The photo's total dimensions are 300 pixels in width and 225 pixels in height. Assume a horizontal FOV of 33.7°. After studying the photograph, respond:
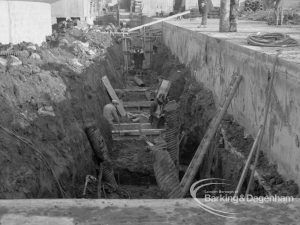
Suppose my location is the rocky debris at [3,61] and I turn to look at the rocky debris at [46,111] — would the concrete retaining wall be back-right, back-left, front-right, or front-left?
front-left

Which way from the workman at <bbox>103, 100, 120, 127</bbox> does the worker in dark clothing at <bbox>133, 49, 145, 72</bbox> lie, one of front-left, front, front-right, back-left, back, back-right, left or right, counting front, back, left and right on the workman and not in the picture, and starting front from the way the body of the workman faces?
left

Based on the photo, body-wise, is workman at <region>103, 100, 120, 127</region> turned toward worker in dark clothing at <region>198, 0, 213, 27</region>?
no

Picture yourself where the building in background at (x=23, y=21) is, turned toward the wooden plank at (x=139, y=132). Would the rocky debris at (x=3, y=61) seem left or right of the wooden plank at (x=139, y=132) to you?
right

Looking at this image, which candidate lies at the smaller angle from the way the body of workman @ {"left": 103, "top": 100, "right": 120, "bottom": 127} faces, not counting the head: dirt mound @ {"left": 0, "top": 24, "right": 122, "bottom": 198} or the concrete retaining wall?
the concrete retaining wall

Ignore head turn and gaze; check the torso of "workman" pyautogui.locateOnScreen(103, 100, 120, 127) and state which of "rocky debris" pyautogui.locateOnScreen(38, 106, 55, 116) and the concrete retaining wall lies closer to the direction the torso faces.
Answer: the concrete retaining wall

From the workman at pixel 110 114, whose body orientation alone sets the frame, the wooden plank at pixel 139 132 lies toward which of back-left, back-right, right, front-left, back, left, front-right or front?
front-right

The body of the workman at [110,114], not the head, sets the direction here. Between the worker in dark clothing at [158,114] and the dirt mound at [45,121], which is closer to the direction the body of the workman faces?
the worker in dark clothing

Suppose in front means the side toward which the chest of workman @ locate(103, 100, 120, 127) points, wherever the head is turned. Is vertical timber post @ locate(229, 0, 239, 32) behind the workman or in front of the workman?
in front

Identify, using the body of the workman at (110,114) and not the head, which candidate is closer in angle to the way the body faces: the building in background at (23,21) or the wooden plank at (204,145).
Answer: the wooden plank

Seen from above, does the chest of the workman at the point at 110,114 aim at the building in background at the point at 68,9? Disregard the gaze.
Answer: no

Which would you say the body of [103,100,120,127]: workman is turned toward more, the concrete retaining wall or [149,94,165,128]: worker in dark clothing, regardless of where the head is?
the worker in dark clothing

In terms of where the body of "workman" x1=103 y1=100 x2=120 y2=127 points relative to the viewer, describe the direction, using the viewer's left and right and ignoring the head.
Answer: facing to the right of the viewer

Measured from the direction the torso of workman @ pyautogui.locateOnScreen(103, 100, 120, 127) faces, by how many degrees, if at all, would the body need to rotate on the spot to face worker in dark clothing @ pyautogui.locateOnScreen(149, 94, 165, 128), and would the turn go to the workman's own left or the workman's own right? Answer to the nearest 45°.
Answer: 0° — they already face them

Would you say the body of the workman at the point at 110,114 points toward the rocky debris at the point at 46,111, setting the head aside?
no
